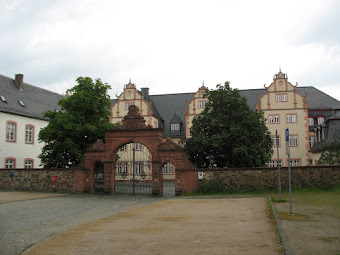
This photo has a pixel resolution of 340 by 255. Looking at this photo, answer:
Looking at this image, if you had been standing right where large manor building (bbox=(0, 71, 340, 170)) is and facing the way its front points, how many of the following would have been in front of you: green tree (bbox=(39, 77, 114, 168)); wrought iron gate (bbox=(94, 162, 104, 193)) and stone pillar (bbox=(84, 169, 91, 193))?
3

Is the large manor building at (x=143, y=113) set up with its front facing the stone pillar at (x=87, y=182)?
yes

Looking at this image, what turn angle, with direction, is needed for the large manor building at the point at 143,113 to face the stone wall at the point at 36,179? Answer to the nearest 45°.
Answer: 0° — it already faces it

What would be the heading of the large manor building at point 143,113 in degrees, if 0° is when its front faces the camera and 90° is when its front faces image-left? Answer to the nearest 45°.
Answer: approximately 0°

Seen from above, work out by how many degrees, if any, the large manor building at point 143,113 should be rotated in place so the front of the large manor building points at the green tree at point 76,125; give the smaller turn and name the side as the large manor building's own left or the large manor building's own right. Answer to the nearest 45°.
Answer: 0° — it already faces it

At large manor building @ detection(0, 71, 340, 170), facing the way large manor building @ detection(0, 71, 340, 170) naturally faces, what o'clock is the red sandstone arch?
The red sandstone arch is roughly at 12 o'clock from the large manor building.

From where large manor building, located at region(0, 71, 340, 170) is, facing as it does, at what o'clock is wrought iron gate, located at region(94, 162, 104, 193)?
The wrought iron gate is roughly at 12 o'clock from the large manor building.
